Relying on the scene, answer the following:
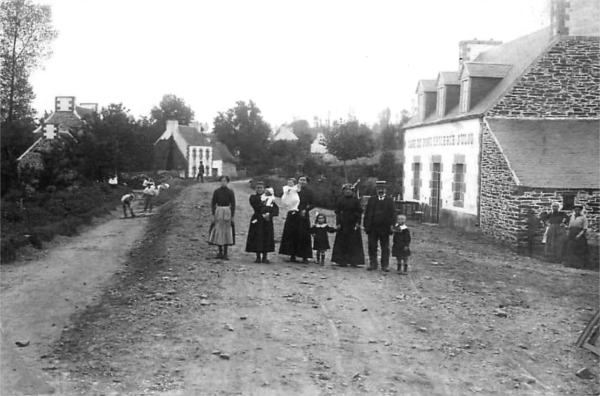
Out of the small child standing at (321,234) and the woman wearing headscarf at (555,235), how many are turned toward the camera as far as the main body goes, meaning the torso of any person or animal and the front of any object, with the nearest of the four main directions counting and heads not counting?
2

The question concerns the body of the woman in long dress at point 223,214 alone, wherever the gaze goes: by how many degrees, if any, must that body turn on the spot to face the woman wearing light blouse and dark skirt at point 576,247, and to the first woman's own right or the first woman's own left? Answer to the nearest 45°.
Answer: approximately 90° to the first woman's own left

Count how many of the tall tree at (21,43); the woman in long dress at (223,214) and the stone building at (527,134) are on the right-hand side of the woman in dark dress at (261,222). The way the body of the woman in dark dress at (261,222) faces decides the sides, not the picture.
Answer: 2

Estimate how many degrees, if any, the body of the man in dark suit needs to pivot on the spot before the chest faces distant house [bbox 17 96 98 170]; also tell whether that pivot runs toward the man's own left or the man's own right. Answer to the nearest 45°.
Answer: approximately 135° to the man's own right

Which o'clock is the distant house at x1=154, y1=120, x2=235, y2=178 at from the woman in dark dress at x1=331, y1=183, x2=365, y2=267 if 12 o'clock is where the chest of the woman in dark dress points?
The distant house is roughly at 5 o'clock from the woman in dark dress.

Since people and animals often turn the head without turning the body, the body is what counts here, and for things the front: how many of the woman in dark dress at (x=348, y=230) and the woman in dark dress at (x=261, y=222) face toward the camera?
2

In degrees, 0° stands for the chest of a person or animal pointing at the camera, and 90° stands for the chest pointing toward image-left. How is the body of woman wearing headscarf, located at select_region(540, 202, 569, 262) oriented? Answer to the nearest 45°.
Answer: approximately 0°
